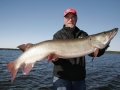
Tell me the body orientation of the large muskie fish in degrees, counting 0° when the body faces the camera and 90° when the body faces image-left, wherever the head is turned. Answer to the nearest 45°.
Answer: approximately 270°

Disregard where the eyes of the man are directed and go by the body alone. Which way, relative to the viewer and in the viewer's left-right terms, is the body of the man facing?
facing the viewer
